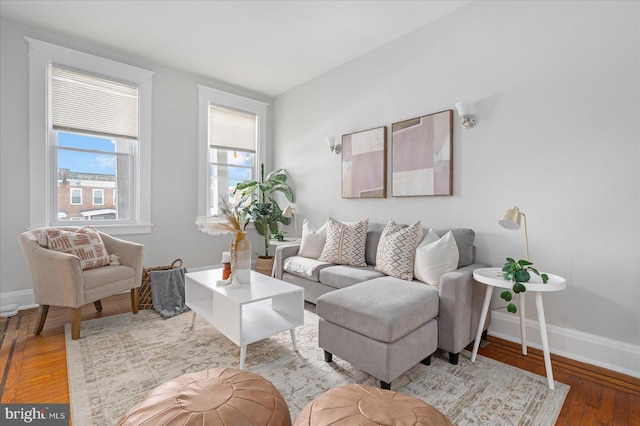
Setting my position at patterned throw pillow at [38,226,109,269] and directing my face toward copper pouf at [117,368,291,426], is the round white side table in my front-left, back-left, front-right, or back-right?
front-left

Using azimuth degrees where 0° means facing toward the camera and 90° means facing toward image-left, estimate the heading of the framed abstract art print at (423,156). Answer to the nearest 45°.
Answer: approximately 45°

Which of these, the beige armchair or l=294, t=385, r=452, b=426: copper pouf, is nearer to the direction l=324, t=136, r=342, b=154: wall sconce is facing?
the beige armchair

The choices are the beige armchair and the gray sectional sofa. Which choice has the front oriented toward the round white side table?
the beige armchair

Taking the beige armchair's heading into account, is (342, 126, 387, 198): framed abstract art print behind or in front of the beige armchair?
in front

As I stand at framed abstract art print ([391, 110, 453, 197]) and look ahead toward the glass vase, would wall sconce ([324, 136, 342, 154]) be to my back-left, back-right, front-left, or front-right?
front-right

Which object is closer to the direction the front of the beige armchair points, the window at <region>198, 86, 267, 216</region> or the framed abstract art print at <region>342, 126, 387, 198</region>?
the framed abstract art print

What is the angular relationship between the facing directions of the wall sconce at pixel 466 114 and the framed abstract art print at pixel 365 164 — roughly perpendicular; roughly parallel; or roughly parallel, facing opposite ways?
roughly parallel

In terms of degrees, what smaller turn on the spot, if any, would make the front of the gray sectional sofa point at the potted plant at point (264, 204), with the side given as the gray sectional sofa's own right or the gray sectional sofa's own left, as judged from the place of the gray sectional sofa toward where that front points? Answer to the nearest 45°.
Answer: approximately 90° to the gray sectional sofa's own right

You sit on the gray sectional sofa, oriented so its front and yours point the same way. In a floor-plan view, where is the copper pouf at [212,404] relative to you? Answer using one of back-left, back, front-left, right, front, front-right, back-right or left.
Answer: front

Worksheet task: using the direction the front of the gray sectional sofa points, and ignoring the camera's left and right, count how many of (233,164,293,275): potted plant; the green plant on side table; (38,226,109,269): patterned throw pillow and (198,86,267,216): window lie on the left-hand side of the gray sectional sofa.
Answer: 1

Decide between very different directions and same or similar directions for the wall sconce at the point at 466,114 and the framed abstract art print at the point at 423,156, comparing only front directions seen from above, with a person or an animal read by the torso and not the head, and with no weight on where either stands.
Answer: same or similar directions

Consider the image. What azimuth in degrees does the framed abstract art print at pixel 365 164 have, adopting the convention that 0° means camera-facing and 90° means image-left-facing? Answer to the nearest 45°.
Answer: approximately 45°

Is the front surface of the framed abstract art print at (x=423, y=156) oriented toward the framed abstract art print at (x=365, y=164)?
no

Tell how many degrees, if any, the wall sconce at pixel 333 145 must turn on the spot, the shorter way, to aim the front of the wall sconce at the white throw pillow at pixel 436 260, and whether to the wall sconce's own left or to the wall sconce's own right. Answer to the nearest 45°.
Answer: approximately 90° to the wall sconce's own left

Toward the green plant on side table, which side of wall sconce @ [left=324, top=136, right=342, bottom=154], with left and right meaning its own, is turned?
left

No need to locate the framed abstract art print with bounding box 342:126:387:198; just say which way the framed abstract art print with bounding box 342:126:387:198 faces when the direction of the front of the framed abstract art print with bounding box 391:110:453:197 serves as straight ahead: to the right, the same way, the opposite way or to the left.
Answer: the same way

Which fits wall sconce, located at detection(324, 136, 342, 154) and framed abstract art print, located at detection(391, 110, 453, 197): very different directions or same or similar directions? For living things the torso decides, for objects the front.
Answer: same or similar directions
